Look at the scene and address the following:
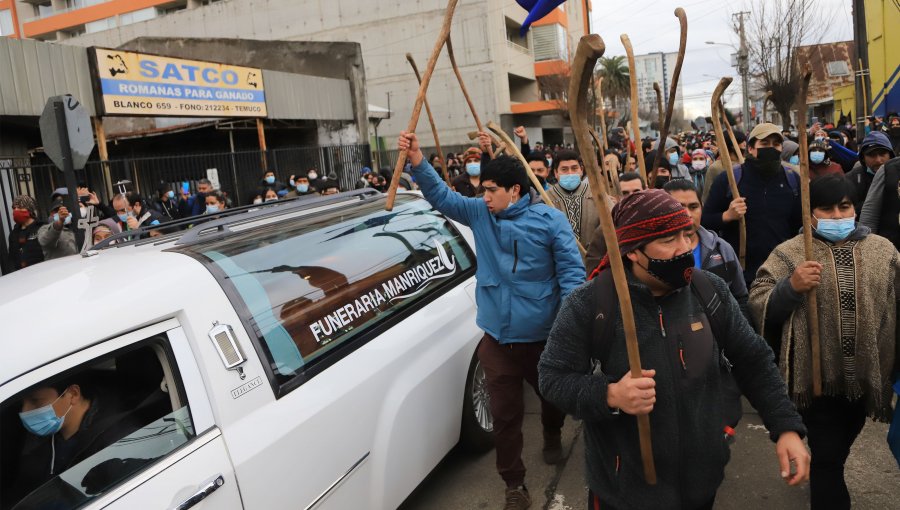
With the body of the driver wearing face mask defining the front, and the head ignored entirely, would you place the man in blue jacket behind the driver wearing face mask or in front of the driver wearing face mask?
behind

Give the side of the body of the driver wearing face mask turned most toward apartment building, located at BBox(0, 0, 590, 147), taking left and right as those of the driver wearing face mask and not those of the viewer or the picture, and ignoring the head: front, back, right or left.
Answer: back

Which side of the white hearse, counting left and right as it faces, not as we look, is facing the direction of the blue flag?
back

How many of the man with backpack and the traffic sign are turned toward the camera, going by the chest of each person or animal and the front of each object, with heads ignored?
1

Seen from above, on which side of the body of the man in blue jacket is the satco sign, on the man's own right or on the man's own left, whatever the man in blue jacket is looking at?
on the man's own right

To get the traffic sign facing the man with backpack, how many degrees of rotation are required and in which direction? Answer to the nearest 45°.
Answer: approximately 135° to its right

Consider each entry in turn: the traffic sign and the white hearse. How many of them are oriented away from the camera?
1

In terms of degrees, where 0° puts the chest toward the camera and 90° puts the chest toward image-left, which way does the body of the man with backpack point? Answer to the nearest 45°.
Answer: approximately 0°

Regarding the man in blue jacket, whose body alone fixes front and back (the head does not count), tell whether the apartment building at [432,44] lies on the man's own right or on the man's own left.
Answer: on the man's own right

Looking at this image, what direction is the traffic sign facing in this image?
away from the camera
